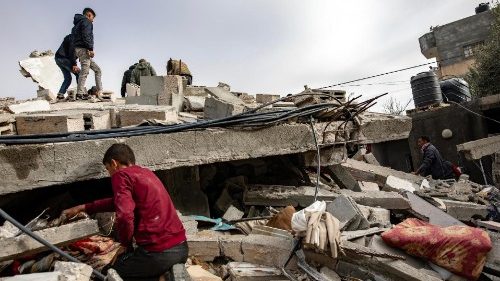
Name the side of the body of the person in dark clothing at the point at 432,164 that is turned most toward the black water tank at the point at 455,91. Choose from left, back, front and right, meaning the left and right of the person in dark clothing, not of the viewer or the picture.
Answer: right

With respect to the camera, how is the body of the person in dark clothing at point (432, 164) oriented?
to the viewer's left

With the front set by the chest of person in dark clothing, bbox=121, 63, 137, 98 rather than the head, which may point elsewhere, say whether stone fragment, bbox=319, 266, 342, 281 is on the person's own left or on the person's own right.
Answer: on the person's own right
